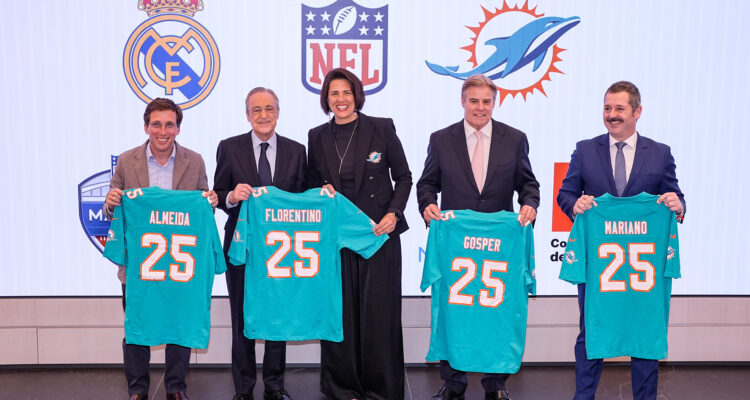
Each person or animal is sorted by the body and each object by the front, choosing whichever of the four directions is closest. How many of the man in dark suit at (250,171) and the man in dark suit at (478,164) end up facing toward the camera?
2

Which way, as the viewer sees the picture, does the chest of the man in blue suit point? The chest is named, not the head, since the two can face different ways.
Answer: toward the camera

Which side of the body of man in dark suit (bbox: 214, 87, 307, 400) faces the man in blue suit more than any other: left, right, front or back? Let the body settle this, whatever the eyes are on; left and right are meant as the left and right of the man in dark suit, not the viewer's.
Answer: left

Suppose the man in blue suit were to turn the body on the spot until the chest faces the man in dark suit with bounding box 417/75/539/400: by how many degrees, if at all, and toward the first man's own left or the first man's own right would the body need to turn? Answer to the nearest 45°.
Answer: approximately 90° to the first man's own right

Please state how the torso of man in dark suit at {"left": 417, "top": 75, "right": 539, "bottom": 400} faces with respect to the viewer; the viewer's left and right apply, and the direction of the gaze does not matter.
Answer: facing the viewer

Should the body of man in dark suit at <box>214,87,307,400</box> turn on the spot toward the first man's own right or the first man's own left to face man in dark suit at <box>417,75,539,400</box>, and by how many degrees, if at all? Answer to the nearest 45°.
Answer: approximately 90° to the first man's own left

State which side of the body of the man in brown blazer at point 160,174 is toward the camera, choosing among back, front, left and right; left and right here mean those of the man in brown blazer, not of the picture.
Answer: front

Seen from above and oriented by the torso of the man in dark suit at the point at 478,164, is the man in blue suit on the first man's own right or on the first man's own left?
on the first man's own left

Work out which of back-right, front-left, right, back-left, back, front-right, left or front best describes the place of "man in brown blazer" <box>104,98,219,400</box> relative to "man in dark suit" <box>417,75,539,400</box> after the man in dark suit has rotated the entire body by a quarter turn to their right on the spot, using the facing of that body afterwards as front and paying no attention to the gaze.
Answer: front
